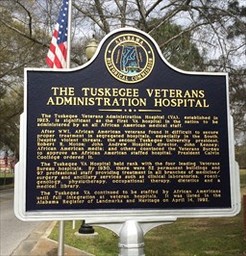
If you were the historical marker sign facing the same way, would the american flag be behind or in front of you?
behind

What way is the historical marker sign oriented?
toward the camera
